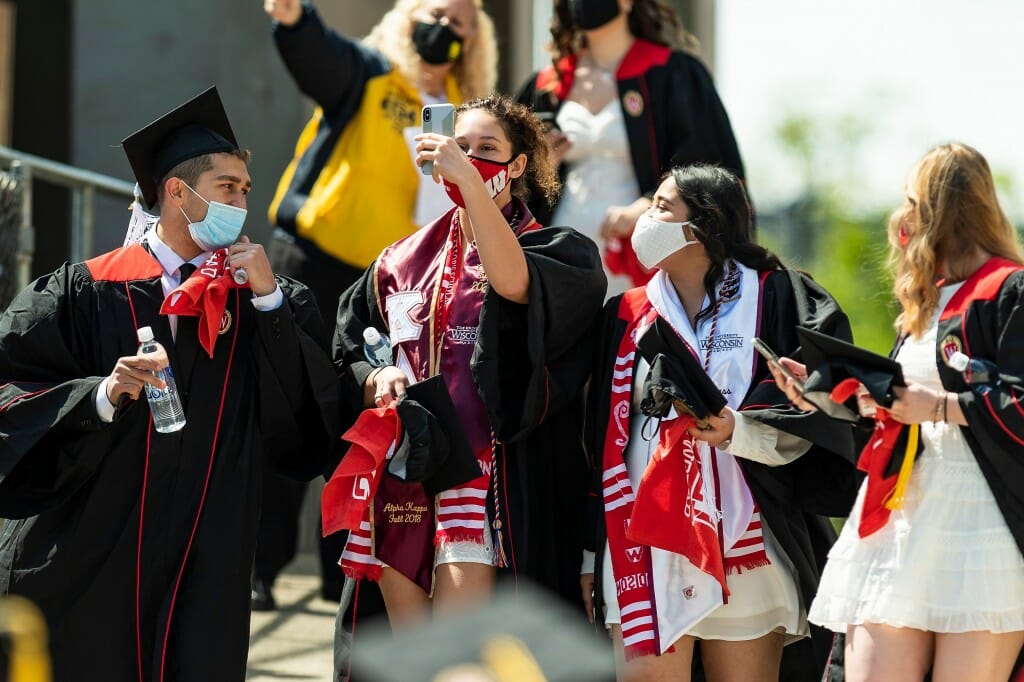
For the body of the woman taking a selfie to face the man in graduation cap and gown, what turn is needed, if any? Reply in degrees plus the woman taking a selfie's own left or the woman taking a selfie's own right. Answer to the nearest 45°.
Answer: approximately 45° to the woman taking a selfie's own right

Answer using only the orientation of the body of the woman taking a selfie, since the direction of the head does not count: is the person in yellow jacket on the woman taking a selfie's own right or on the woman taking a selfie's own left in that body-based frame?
on the woman taking a selfie's own right

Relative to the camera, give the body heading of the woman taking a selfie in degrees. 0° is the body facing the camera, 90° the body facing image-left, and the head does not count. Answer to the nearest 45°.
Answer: approximately 45°

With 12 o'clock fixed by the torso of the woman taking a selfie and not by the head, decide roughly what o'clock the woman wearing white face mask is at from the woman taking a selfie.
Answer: The woman wearing white face mask is roughly at 8 o'clock from the woman taking a selfie.

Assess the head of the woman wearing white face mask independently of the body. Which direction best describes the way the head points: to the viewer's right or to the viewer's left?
to the viewer's left

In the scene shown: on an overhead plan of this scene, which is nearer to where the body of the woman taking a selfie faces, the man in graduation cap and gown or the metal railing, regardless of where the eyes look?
the man in graduation cap and gown

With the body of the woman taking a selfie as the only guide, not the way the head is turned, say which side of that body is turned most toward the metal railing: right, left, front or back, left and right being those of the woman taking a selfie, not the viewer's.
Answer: right
